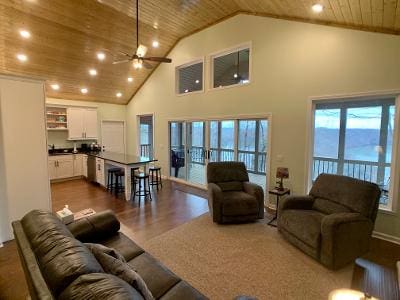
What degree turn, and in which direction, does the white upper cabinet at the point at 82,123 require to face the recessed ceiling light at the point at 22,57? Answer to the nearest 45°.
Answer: approximately 45° to its right

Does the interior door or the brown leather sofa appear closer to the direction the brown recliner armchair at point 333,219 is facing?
the brown leather sofa

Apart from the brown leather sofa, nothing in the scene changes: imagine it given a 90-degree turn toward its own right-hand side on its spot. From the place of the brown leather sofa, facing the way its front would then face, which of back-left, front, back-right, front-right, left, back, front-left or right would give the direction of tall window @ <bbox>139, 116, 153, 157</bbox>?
back-left

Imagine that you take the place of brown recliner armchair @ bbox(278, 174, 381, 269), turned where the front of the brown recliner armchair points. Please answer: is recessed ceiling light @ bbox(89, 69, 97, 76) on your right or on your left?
on your right

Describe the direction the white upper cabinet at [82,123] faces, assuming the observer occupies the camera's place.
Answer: facing the viewer

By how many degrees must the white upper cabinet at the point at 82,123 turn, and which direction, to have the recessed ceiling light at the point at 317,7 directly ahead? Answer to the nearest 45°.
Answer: approximately 45° to its left

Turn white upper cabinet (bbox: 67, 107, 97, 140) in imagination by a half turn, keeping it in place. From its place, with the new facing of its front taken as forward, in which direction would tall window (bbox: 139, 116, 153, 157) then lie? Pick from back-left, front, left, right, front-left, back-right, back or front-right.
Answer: right

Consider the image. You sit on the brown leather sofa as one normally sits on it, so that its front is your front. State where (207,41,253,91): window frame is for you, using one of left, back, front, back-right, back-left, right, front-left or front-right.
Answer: front

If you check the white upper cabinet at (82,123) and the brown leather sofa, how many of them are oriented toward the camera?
1

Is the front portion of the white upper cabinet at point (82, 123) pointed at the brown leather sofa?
yes

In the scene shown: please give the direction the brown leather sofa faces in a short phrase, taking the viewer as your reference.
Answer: facing away from the viewer and to the right of the viewer

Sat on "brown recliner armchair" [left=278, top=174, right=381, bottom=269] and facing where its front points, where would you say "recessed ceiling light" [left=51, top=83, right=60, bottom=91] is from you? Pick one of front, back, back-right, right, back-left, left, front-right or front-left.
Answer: front-right

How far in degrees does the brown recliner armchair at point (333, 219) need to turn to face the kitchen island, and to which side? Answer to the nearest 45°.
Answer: approximately 45° to its right

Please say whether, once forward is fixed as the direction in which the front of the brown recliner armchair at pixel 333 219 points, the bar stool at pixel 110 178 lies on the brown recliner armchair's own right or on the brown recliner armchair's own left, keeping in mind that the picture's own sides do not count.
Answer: on the brown recliner armchair's own right

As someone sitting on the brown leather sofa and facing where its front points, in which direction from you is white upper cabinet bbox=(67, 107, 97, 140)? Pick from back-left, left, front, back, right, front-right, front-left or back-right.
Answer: front-left
